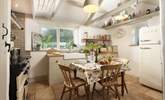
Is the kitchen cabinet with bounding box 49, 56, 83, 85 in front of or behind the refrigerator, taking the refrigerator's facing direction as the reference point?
in front

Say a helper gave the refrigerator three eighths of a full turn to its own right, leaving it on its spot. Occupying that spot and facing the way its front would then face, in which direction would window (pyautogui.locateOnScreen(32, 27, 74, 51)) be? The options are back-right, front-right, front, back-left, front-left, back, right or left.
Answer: left

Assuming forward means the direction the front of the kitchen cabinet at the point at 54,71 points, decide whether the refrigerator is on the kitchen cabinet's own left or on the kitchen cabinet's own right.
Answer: on the kitchen cabinet's own left

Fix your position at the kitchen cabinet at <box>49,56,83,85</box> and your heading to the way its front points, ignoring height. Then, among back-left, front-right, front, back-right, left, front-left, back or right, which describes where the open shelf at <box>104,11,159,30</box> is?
left

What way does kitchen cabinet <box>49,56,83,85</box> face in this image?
toward the camera

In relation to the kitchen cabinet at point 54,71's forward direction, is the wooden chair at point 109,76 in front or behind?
in front

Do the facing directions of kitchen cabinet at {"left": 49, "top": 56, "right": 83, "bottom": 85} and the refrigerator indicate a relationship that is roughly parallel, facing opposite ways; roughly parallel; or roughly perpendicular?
roughly perpendicular

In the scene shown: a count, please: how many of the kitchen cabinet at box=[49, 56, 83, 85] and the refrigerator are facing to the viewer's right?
0

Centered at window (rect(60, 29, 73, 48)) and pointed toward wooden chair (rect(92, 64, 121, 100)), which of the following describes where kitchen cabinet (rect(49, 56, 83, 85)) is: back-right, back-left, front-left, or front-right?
front-right

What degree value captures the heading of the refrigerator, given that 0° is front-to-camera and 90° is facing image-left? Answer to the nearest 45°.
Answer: approximately 45°
